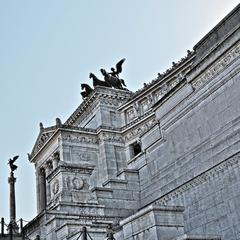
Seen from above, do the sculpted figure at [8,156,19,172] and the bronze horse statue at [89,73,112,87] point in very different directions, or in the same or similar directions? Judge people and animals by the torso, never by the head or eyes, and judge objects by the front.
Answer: same or similar directions

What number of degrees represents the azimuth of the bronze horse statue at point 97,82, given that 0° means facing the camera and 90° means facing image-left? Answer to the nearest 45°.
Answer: approximately 90°

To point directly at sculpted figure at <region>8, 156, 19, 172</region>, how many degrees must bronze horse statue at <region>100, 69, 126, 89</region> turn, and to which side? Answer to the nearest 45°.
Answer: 0° — it already faces it

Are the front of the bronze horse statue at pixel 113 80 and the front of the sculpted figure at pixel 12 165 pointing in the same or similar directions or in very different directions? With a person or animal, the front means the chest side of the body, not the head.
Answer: same or similar directions

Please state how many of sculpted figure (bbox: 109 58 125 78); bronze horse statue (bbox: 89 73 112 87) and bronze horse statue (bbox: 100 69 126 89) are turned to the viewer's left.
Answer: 3

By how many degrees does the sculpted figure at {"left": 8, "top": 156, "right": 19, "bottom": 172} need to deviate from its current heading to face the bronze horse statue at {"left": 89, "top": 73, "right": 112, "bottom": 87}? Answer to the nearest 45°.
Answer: approximately 180°

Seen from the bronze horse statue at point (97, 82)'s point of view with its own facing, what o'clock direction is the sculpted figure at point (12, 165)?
The sculpted figure is roughly at 12 o'clock from the bronze horse statue.

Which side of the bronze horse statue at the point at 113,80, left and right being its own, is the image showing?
left

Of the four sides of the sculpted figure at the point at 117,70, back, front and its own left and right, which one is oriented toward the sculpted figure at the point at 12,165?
front

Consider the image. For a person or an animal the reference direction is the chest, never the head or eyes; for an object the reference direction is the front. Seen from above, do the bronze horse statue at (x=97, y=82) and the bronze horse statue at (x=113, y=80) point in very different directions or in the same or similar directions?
same or similar directions

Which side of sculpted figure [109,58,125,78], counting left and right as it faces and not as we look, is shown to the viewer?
left

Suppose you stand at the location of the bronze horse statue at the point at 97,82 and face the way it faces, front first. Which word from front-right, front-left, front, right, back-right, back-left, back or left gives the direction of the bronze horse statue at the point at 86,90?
front-right

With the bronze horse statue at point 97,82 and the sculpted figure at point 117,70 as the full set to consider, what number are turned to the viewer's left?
2
